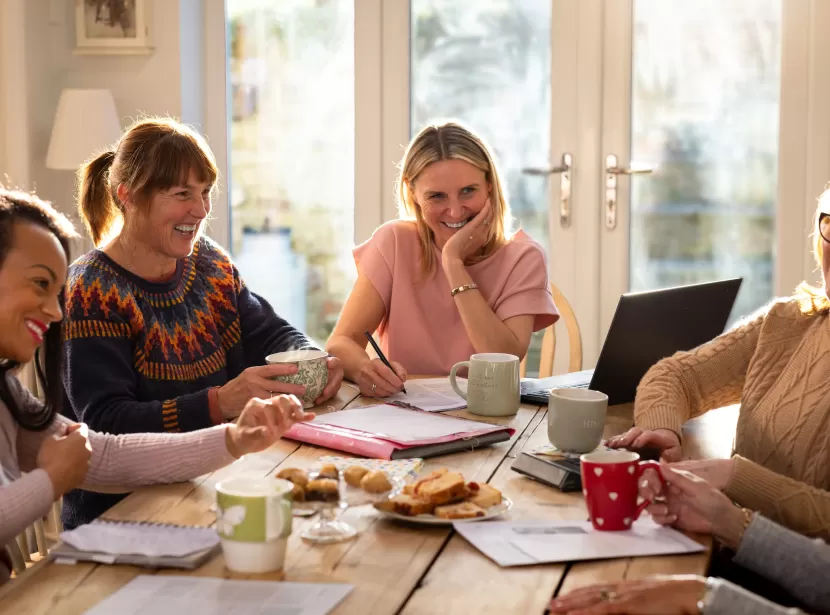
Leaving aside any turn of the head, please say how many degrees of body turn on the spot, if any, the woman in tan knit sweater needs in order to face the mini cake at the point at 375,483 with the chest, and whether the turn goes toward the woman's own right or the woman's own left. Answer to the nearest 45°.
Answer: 0° — they already face it

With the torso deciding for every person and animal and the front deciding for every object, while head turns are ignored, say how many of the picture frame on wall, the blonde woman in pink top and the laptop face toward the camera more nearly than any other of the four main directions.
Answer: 2

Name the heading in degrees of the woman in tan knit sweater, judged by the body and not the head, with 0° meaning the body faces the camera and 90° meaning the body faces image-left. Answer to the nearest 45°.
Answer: approximately 45°

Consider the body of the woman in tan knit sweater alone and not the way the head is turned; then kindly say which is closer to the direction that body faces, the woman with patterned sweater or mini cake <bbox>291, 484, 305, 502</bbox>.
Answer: the mini cake

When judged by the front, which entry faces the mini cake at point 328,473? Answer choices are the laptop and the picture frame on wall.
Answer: the picture frame on wall

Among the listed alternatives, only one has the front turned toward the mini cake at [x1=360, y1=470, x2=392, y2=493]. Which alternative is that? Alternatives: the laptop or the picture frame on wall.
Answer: the picture frame on wall

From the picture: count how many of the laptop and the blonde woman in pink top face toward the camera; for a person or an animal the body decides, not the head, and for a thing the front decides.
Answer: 1

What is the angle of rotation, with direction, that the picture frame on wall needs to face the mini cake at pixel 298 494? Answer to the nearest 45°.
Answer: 0° — it already faces it

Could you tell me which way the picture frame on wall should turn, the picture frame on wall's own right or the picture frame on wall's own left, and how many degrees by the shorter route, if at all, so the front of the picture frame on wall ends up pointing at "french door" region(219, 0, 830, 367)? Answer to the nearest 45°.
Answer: approximately 90° to the picture frame on wall's own left
